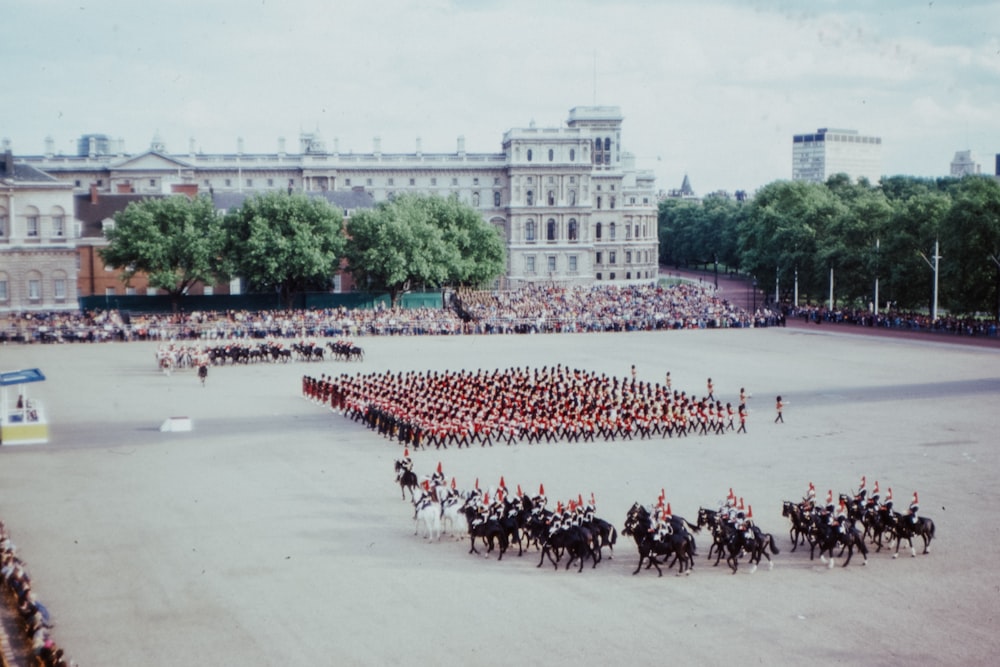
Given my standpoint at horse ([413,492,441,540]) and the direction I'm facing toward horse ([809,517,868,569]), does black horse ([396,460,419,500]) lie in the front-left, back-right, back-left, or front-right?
back-left
